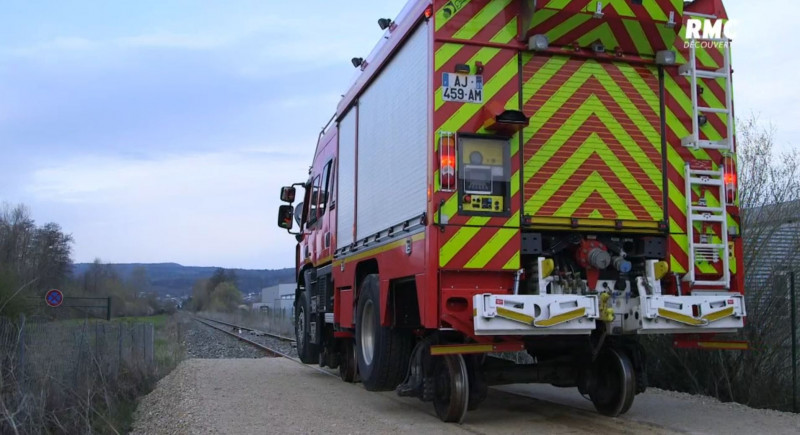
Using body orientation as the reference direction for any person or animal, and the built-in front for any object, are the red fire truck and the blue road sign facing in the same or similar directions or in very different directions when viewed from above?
very different directions

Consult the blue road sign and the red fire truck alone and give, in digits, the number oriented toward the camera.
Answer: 1

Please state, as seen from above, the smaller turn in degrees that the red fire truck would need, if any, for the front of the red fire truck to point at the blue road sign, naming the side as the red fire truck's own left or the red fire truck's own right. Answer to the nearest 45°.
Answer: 0° — it already faces it

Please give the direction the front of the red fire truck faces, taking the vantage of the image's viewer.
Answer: facing away from the viewer and to the left of the viewer

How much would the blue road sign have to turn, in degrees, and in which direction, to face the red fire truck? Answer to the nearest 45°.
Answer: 0° — it already faces it

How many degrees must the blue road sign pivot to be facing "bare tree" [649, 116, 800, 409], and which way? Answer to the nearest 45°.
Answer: approximately 45° to its left

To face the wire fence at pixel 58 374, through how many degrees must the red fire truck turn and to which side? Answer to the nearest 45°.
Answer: approximately 45° to its left

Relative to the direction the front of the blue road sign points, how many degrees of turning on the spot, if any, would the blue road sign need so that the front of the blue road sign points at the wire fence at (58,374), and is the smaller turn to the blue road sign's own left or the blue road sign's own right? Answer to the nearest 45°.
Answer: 0° — it already faces it

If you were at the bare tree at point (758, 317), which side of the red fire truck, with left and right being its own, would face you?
right
